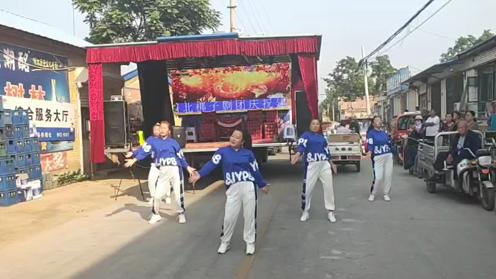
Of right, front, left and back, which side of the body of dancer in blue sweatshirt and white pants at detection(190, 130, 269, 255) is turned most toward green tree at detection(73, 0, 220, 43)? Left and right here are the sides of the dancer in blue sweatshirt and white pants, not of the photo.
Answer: back

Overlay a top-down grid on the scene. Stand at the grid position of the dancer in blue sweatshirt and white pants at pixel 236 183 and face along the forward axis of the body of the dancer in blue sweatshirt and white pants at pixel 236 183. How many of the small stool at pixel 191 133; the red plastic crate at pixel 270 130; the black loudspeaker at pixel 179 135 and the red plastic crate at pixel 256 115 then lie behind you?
4

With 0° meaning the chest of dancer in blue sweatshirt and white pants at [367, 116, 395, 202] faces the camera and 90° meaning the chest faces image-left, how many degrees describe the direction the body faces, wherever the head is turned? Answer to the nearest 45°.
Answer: approximately 0°

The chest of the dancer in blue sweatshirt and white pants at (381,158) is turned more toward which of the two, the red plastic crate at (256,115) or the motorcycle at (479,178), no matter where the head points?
the motorcycle

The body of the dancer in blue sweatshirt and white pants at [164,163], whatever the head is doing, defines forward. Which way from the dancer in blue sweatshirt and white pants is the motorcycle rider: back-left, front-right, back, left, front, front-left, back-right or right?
left

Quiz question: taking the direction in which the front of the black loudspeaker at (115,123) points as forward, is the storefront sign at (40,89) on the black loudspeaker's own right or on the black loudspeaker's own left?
on the black loudspeaker's own right

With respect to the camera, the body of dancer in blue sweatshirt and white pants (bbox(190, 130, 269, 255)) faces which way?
toward the camera

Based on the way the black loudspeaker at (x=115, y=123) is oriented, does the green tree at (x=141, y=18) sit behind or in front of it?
behind

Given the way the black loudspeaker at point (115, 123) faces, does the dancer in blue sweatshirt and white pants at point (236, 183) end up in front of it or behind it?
in front
